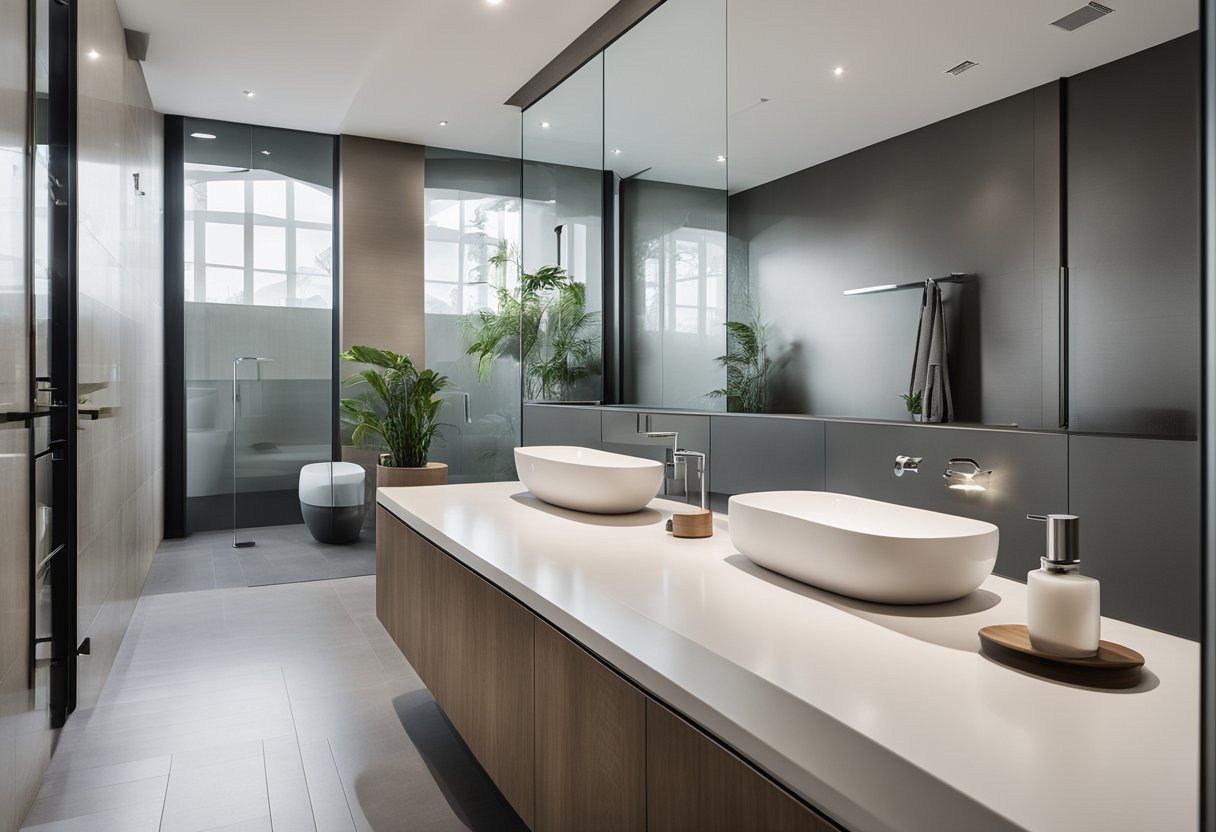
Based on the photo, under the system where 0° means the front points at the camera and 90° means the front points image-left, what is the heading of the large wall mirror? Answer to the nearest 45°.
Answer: approximately 45°

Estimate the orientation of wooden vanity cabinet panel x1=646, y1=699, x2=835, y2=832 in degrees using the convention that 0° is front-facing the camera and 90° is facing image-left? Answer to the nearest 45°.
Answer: approximately 45°

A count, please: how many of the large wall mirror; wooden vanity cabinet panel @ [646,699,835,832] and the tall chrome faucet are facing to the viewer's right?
0

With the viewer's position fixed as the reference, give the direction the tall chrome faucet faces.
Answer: facing to the left of the viewer

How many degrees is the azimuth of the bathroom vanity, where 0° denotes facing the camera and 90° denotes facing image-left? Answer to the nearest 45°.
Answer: approximately 45°

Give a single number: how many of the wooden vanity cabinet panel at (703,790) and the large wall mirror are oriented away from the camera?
0

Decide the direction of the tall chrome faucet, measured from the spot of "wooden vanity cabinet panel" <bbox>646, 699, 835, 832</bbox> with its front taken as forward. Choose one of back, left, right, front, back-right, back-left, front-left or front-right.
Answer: back-right

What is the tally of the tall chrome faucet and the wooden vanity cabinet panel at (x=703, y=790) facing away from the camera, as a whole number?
0
